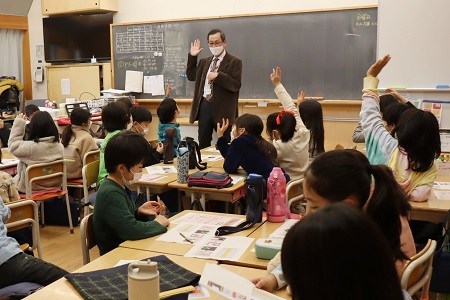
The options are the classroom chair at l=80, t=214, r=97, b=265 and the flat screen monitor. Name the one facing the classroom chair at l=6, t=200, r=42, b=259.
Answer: the flat screen monitor

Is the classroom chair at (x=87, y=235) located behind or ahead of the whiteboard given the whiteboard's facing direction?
ahead

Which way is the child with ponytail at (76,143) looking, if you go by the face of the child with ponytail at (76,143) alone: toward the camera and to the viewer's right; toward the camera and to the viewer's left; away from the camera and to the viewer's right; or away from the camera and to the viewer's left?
away from the camera and to the viewer's right

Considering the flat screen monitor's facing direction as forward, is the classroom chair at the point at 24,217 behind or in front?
in front

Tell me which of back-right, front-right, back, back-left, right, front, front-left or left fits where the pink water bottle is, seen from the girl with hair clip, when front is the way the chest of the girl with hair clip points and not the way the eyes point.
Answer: back-left

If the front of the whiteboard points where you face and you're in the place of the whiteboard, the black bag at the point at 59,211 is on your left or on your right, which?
on your right

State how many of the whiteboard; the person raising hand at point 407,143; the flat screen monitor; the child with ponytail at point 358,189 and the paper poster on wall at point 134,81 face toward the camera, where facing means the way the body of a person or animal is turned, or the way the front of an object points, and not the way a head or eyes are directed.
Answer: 3

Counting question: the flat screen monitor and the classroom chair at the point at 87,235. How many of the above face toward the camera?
1

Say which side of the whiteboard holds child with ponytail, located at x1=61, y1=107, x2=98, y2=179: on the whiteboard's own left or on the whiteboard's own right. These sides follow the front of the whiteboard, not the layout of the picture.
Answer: on the whiteboard's own right

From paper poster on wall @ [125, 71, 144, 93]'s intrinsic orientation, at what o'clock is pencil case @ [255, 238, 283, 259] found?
The pencil case is roughly at 12 o'clock from the paper poster on wall.

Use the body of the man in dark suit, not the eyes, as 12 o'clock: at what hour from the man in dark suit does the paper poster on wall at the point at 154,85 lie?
The paper poster on wall is roughly at 4 o'clock from the man in dark suit.
